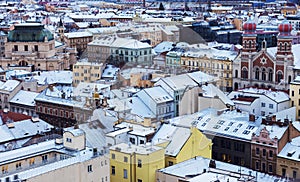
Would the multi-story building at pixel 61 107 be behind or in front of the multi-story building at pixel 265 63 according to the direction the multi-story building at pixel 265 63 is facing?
in front

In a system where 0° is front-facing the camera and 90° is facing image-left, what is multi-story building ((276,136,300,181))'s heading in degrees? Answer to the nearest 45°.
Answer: approximately 45°

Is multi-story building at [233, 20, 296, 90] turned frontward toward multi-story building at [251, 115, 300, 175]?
yes

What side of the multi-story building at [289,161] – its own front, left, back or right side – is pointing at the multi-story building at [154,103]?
right

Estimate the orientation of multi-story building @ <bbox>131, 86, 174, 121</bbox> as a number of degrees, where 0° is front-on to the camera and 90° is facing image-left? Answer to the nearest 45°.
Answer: approximately 315°

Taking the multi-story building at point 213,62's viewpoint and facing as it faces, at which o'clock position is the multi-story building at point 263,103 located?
the multi-story building at point 263,103 is roughly at 10 o'clock from the multi-story building at point 213,62.

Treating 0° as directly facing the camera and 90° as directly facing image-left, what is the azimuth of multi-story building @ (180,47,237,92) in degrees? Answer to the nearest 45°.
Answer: approximately 45°

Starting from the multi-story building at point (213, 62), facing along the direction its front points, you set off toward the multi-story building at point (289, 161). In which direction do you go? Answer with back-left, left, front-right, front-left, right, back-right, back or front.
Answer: front-left

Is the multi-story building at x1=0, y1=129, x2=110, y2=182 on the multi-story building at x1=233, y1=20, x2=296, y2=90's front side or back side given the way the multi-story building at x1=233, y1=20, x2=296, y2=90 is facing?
on the front side

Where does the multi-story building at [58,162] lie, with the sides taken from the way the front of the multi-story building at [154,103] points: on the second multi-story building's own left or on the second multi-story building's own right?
on the second multi-story building's own right
